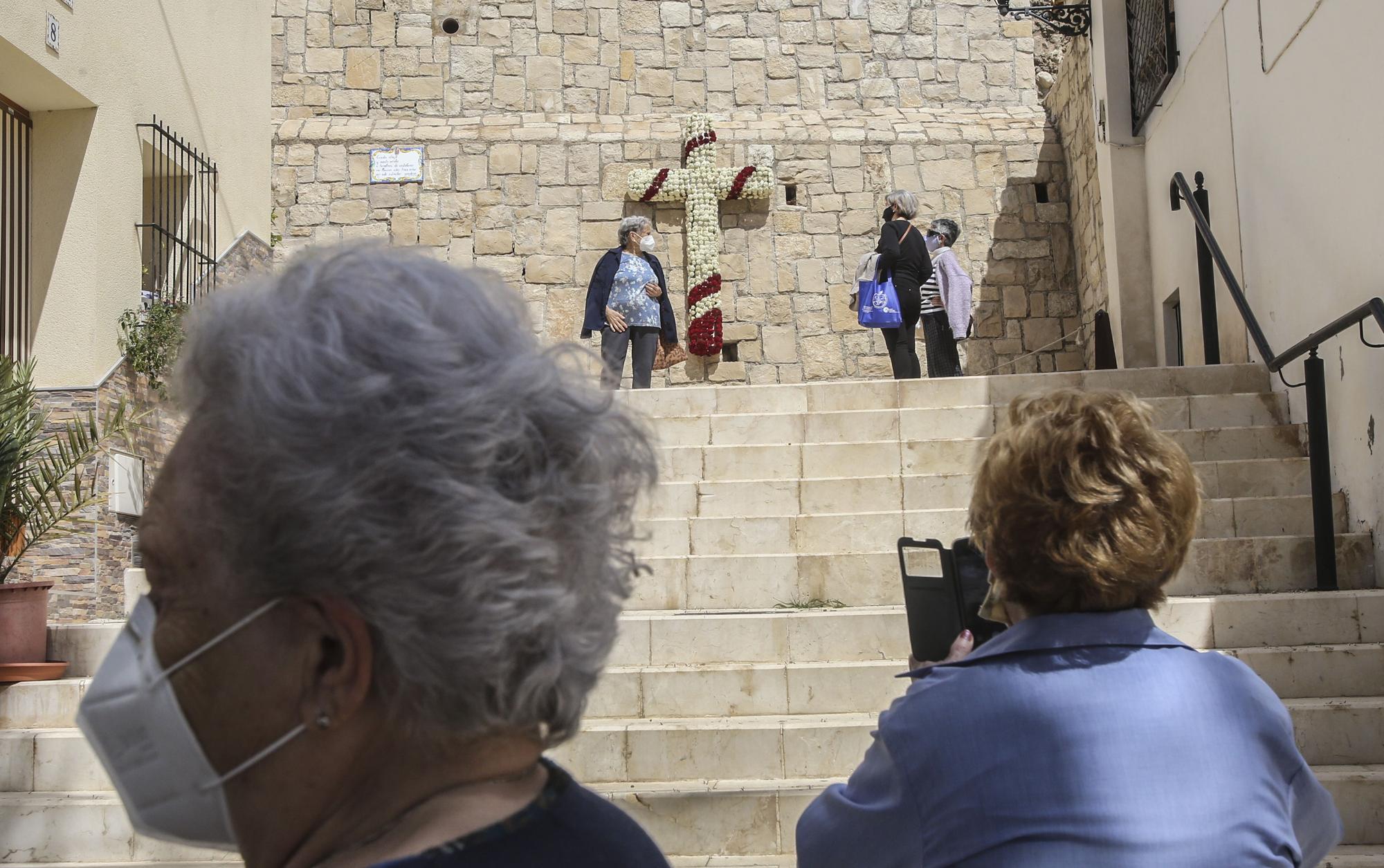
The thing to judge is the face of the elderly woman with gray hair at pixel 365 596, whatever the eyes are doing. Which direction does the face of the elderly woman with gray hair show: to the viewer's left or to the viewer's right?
to the viewer's left

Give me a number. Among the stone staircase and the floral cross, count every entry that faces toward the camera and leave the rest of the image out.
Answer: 2

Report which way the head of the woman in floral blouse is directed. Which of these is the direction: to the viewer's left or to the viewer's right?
to the viewer's right

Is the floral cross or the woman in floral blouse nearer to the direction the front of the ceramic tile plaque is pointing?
the woman in floral blouse

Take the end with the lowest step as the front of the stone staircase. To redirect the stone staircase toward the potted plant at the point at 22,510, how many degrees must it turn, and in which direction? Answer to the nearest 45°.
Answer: approximately 90° to its right

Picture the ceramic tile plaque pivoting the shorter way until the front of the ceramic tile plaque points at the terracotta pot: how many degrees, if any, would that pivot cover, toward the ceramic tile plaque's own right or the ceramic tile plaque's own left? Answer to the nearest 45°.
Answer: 0° — it already faces it

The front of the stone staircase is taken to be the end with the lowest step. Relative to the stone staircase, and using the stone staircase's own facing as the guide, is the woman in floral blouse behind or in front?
behind
